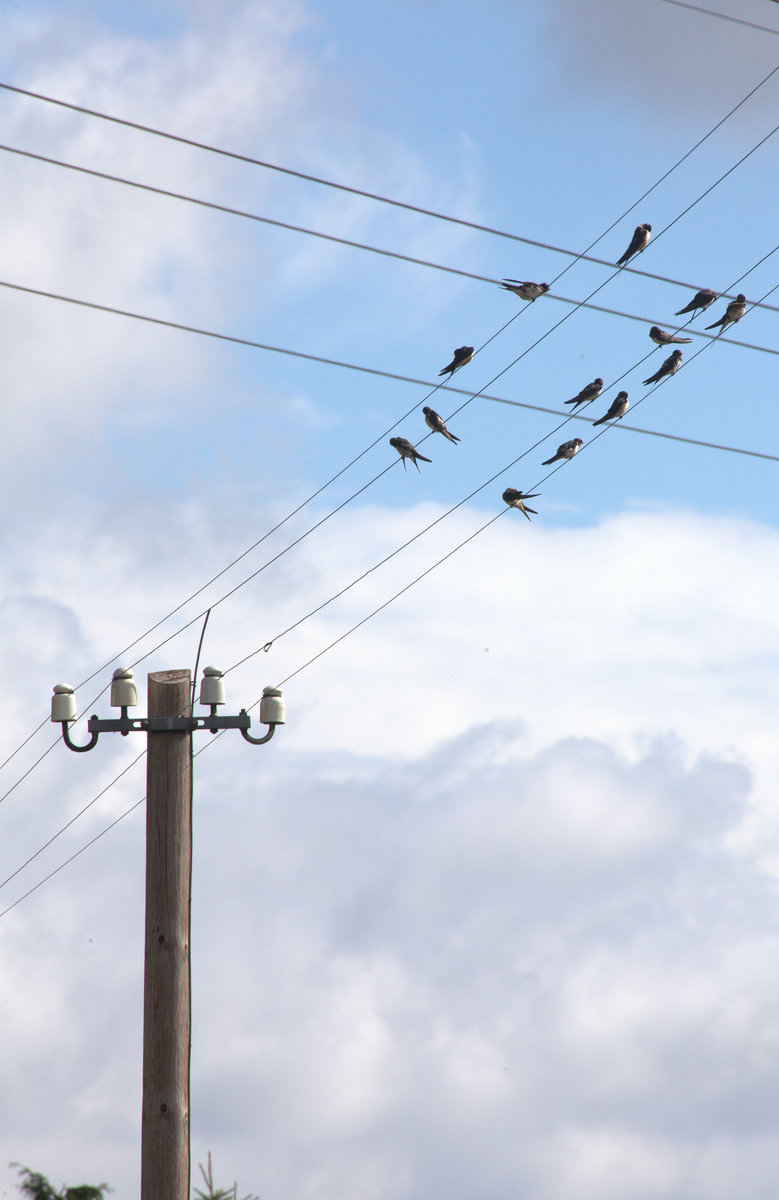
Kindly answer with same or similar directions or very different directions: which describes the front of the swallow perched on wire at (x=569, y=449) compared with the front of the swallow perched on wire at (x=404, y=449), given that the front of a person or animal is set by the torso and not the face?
very different directions

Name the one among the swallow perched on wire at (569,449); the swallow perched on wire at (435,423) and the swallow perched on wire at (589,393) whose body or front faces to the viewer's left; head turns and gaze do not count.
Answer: the swallow perched on wire at (435,423)

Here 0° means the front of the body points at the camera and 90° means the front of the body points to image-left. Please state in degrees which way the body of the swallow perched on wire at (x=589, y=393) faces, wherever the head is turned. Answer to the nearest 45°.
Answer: approximately 270°

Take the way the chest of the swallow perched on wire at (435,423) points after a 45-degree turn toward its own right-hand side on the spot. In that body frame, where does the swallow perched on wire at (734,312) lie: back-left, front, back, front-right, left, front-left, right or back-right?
back-right

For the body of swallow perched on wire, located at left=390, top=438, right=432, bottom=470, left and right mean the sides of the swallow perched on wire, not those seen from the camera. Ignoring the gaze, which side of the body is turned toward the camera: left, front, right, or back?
left

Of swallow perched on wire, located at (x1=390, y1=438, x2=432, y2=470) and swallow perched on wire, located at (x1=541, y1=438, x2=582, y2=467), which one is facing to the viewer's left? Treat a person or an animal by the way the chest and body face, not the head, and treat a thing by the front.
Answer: swallow perched on wire, located at (x1=390, y1=438, x2=432, y2=470)

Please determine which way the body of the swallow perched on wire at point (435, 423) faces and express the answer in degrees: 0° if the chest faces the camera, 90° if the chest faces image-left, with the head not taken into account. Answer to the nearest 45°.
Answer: approximately 90°

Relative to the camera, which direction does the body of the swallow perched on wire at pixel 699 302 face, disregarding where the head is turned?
to the viewer's right

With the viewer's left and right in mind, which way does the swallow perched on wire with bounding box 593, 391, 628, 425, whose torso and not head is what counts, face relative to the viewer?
facing to the right of the viewer

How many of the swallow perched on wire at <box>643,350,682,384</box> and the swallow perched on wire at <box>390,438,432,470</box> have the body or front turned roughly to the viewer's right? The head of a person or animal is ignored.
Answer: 1

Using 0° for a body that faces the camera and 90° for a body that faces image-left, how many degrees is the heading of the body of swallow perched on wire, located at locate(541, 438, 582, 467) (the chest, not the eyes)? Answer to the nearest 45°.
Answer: approximately 270°

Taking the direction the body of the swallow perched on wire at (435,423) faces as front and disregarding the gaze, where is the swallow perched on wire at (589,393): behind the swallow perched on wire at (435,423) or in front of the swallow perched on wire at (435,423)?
behind

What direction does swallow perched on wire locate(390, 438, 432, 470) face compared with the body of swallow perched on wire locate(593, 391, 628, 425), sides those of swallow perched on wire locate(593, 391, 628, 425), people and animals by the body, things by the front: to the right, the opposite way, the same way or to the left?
the opposite way

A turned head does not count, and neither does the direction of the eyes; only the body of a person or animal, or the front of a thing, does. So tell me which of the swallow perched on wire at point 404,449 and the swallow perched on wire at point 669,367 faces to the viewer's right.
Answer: the swallow perched on wire at point 669,367
